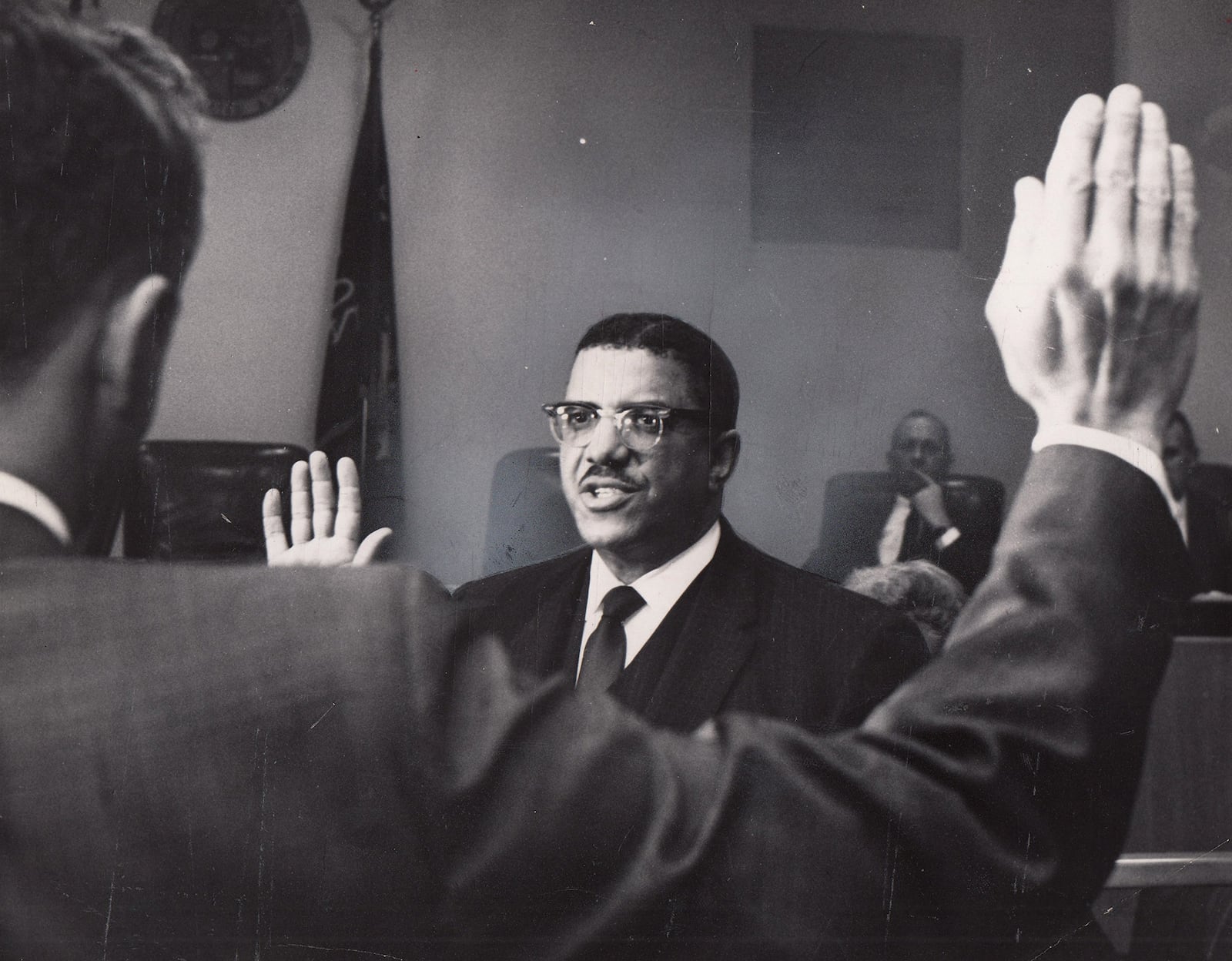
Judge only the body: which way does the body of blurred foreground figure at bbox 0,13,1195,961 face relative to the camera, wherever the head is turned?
away from the camera

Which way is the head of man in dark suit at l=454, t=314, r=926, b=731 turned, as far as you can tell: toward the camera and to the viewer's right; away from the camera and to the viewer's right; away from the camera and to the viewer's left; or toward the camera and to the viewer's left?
toward the camera and to the viewer's left

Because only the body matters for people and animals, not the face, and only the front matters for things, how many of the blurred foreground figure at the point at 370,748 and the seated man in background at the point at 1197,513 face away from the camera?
1

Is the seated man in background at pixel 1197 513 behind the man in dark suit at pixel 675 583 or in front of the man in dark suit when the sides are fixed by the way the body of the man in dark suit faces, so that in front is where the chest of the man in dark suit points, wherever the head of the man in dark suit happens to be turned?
behind

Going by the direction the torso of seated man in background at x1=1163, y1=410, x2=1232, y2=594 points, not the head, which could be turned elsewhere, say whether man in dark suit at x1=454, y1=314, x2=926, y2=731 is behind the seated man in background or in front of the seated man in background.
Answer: in front

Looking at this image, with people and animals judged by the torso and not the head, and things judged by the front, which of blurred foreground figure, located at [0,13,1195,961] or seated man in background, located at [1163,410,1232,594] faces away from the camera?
the blurred foreground figure

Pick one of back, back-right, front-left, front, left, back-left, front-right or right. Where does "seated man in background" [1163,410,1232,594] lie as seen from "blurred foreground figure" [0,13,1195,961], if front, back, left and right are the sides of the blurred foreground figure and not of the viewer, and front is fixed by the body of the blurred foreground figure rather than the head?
right

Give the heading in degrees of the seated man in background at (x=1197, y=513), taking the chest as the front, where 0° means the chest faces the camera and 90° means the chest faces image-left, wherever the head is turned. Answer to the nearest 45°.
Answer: approximately 45°
